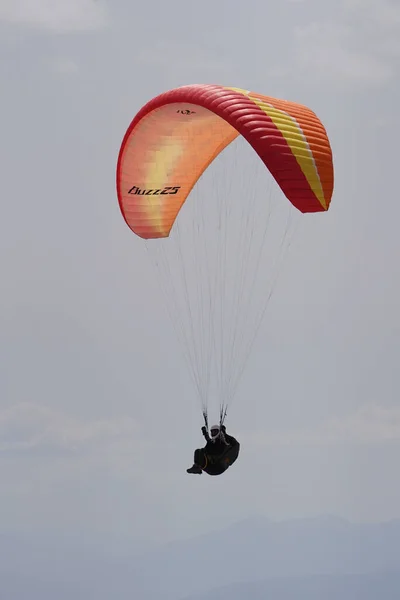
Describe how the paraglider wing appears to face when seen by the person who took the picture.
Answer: facing the viewer and to the left of the viewer
